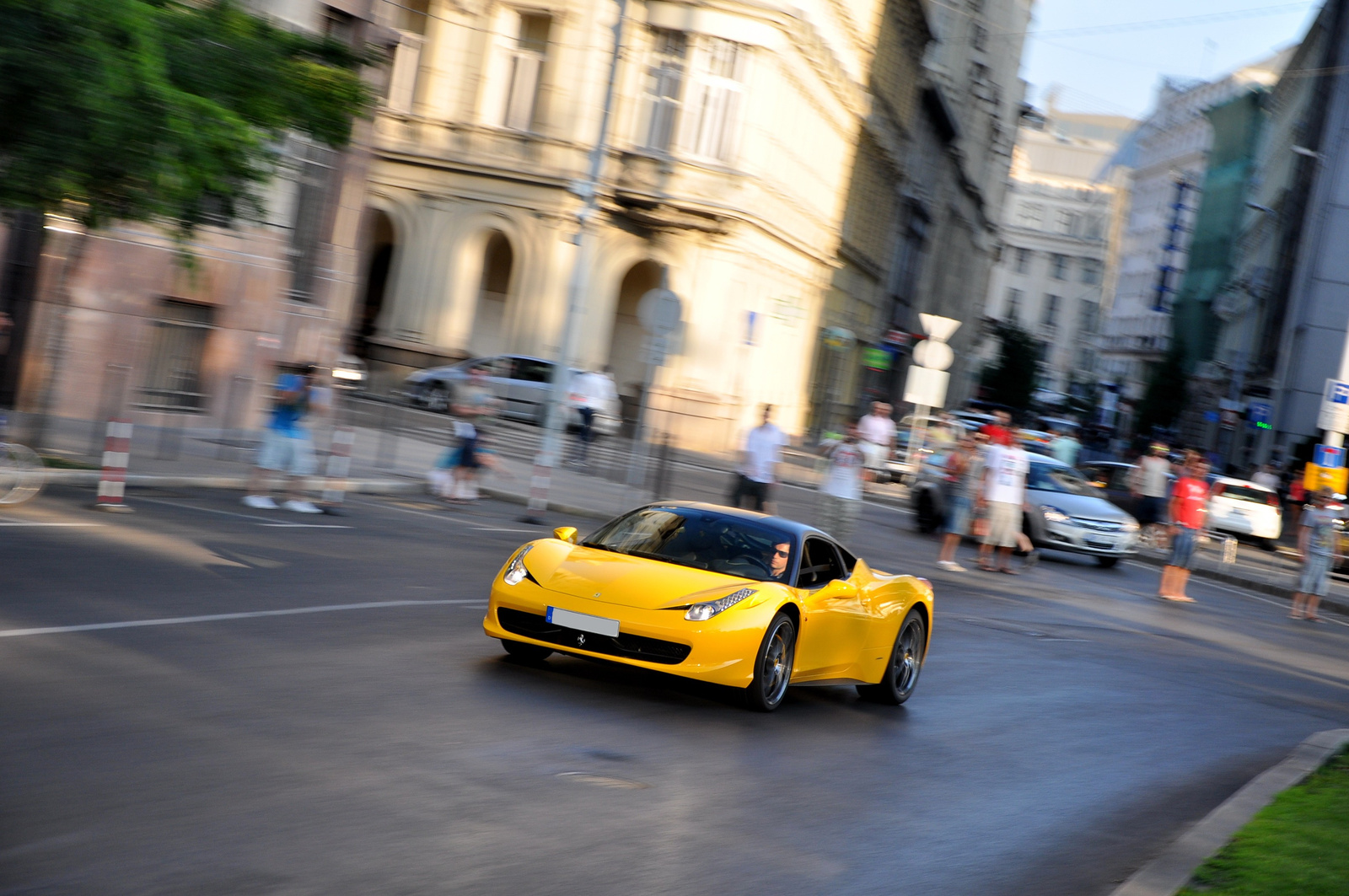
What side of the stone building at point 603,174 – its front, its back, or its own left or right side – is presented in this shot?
front

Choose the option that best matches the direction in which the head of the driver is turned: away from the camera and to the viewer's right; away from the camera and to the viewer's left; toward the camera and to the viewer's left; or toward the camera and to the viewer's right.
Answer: toward the camera and to the viewer's left

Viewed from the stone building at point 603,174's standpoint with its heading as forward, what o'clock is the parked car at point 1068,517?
The parked car is roughly at 11 o'clock from the stone building.

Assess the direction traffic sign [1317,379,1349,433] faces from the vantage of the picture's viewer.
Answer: facing the viewer

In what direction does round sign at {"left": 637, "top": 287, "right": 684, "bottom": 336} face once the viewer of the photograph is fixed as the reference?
facing away from the viewer

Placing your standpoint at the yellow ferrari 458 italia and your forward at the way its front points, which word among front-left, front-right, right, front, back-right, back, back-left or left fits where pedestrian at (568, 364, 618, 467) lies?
back-right

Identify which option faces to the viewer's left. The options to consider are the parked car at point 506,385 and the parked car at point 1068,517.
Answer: the parked car at point 506,385

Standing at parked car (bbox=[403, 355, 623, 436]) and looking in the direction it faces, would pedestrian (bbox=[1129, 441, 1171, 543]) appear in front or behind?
behind

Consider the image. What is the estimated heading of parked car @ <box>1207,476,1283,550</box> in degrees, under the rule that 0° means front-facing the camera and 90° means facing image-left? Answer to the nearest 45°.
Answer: approximately 180°

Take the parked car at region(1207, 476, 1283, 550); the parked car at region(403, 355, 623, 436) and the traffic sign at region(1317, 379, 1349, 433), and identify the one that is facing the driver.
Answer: the traffic sign

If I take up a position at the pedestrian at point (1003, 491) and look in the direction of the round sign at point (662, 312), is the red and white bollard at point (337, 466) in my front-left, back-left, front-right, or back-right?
front-left

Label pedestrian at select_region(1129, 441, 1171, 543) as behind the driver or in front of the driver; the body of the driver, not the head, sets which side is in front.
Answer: behind

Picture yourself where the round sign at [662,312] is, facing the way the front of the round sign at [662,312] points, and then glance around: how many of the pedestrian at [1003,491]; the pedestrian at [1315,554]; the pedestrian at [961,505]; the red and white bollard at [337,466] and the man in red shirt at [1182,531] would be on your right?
4

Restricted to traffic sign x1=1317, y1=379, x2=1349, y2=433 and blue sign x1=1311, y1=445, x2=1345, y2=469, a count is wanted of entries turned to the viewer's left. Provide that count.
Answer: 0

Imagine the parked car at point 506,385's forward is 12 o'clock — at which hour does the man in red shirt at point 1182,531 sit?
The man in red shirt is roughly at 8 o'clock from the parked car.
